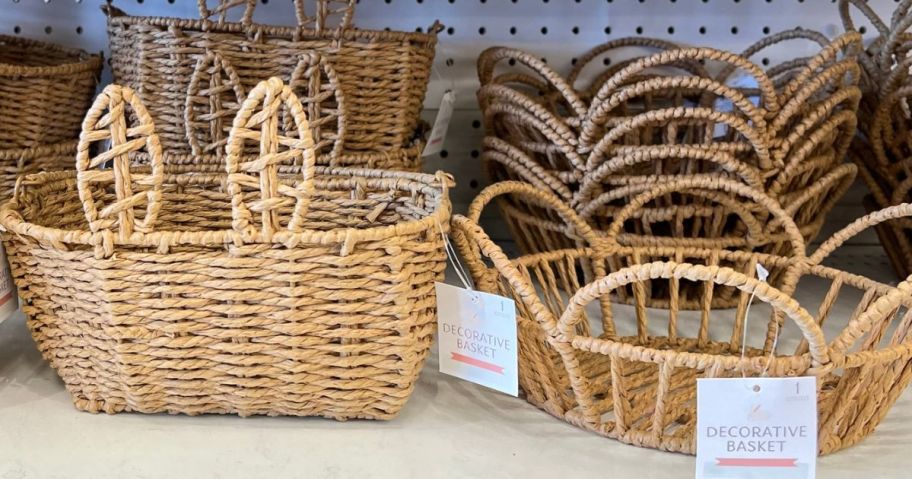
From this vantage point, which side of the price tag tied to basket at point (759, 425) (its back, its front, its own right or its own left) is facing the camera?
front

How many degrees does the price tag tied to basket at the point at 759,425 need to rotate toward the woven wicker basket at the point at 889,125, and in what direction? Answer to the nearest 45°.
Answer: approximately 180°

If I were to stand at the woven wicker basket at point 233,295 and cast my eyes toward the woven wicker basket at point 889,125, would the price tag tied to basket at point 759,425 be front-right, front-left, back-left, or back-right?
front-right

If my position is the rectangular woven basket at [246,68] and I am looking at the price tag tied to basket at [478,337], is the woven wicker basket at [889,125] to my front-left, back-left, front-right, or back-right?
front-left

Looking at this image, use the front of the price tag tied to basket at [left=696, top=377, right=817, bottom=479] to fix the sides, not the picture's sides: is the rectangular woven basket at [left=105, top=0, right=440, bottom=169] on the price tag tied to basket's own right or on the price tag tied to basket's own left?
on the price tag tied to basket's own right

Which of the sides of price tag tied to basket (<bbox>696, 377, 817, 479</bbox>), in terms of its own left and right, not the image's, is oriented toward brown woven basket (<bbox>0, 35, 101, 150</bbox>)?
right

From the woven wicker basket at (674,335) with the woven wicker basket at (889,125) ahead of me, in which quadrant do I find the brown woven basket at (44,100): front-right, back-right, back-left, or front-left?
back-left
